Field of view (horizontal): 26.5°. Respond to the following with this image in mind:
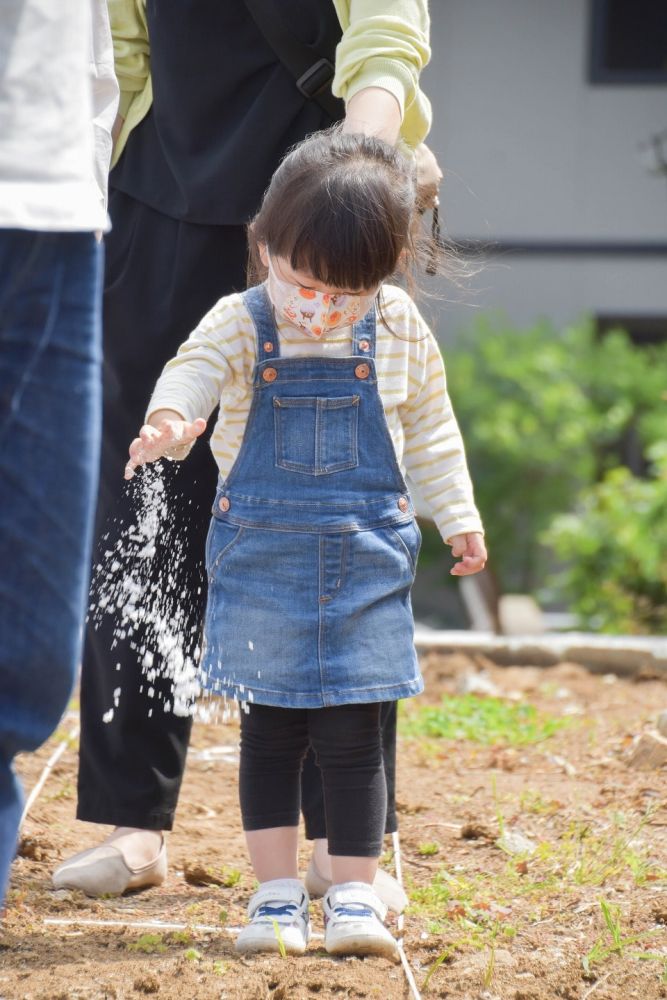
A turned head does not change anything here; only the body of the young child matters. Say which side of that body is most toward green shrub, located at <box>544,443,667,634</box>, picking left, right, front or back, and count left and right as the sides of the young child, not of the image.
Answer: back

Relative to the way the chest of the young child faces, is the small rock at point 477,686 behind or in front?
behind

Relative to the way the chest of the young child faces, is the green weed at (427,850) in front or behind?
behind

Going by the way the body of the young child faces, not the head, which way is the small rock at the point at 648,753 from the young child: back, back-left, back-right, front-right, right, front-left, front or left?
back-left

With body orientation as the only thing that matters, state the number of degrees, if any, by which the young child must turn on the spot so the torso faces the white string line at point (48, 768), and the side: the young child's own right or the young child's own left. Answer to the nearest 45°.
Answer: approximately 135° to the young child's own right

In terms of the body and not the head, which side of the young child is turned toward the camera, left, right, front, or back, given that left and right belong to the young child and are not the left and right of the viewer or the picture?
front

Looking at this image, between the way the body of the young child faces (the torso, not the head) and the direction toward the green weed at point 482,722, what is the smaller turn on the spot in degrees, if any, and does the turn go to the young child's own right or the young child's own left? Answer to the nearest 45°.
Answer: approximately 180°

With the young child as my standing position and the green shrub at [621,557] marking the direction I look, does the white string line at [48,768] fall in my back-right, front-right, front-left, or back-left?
front-left

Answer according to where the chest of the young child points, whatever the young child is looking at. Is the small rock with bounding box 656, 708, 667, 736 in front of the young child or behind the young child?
behind
